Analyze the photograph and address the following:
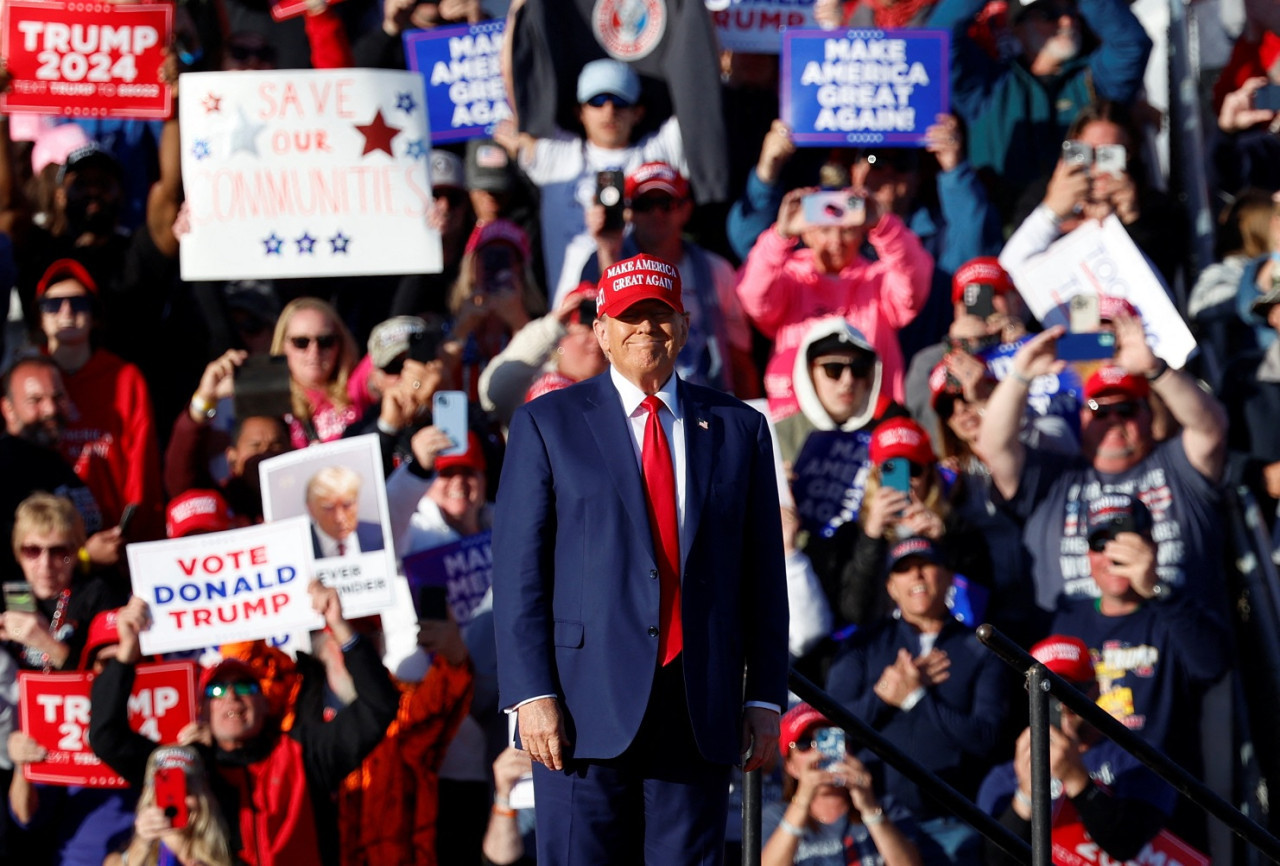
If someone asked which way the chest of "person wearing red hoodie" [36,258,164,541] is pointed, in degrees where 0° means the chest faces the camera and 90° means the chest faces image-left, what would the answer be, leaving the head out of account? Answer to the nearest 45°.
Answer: approximately 45°

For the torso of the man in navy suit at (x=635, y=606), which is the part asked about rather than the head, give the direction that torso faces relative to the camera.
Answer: toward the camera

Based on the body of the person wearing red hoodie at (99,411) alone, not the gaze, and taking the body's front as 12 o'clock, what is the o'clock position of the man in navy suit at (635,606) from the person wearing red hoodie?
The man in navy suit is roughly at 10 o'clock from the person wearing red hoodie.

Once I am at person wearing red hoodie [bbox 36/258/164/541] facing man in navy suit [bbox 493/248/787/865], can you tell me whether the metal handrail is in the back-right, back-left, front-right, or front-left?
front-left

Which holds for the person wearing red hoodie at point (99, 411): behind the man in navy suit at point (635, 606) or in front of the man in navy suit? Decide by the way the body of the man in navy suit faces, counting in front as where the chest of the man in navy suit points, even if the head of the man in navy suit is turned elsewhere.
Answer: behind

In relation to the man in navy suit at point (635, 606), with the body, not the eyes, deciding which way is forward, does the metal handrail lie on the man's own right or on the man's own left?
on the man's own left

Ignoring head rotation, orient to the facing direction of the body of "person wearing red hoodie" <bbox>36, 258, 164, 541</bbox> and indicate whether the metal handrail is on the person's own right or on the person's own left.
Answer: on the person's own left

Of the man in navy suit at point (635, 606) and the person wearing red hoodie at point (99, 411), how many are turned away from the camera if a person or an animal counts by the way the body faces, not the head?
0
